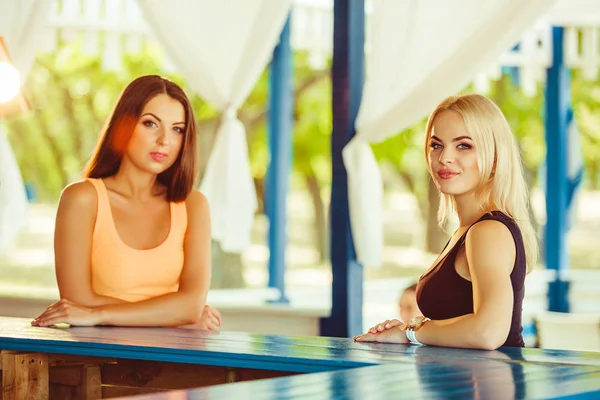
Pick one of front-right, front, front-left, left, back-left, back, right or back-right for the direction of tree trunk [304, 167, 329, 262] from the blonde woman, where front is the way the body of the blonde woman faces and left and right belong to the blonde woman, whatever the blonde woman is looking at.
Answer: right

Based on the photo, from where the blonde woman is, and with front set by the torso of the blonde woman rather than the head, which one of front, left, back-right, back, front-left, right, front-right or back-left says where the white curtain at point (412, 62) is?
right

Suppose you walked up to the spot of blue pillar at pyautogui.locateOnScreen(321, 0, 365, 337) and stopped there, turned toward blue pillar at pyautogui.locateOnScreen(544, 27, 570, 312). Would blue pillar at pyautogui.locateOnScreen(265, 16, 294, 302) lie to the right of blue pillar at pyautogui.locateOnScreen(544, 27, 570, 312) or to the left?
left

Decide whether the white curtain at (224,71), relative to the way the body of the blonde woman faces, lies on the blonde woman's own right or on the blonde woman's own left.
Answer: on the blonde woman's own right

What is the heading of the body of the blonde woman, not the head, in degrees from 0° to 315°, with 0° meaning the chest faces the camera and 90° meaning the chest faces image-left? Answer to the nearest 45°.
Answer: approximately 90°
